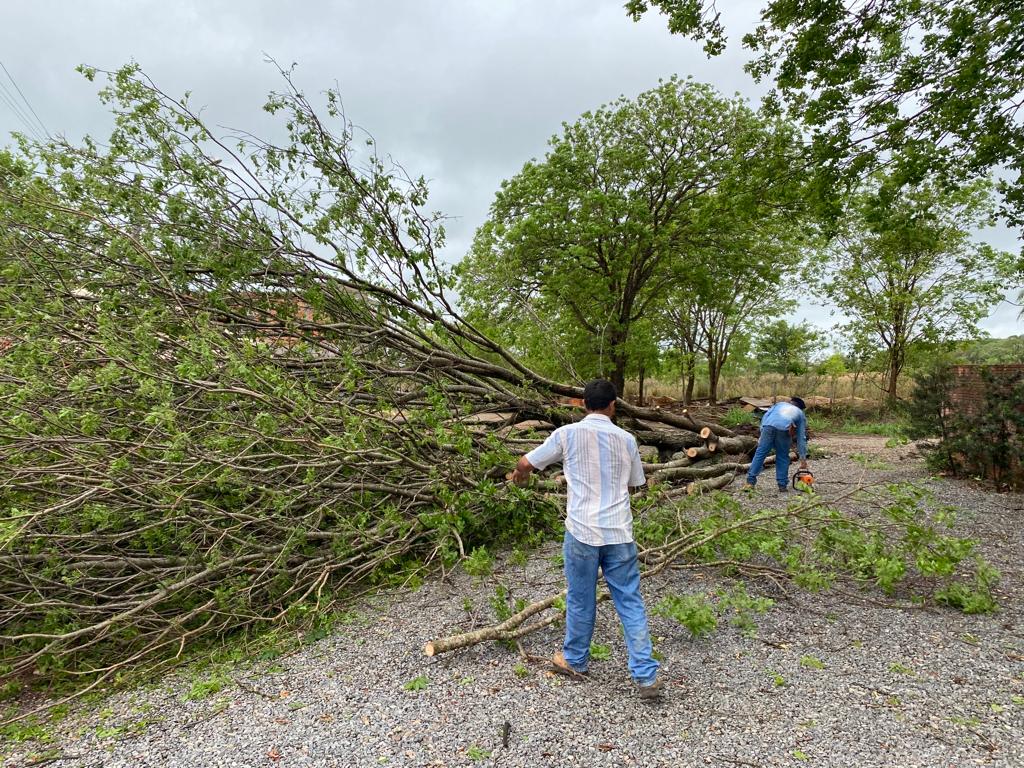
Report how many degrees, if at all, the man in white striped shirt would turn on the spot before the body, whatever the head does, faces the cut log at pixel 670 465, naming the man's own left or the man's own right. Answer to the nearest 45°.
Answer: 0° — they already face it

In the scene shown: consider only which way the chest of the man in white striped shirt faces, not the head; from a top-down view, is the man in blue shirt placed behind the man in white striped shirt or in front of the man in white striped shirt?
in front

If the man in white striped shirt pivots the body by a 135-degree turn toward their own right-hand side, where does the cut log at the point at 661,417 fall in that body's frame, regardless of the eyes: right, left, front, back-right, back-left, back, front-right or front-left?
back-left

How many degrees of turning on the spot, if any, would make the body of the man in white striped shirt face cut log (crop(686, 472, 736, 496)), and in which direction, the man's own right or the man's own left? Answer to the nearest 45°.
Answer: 0° — they already face it

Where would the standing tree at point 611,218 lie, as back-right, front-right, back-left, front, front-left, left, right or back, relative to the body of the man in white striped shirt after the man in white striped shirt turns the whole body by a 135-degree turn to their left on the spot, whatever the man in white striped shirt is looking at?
back-right

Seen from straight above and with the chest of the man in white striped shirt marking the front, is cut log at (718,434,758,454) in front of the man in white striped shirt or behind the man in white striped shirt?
in front

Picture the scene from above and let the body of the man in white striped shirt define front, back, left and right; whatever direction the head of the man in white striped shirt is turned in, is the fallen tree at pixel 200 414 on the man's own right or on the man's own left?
on the man's own left

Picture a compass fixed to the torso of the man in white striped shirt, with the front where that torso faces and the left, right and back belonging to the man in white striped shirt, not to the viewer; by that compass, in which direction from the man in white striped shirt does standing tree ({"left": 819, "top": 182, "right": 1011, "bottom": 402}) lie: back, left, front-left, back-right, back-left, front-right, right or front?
front-right

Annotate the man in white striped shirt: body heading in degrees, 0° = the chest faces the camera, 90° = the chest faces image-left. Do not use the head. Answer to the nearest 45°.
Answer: approximately 180°
